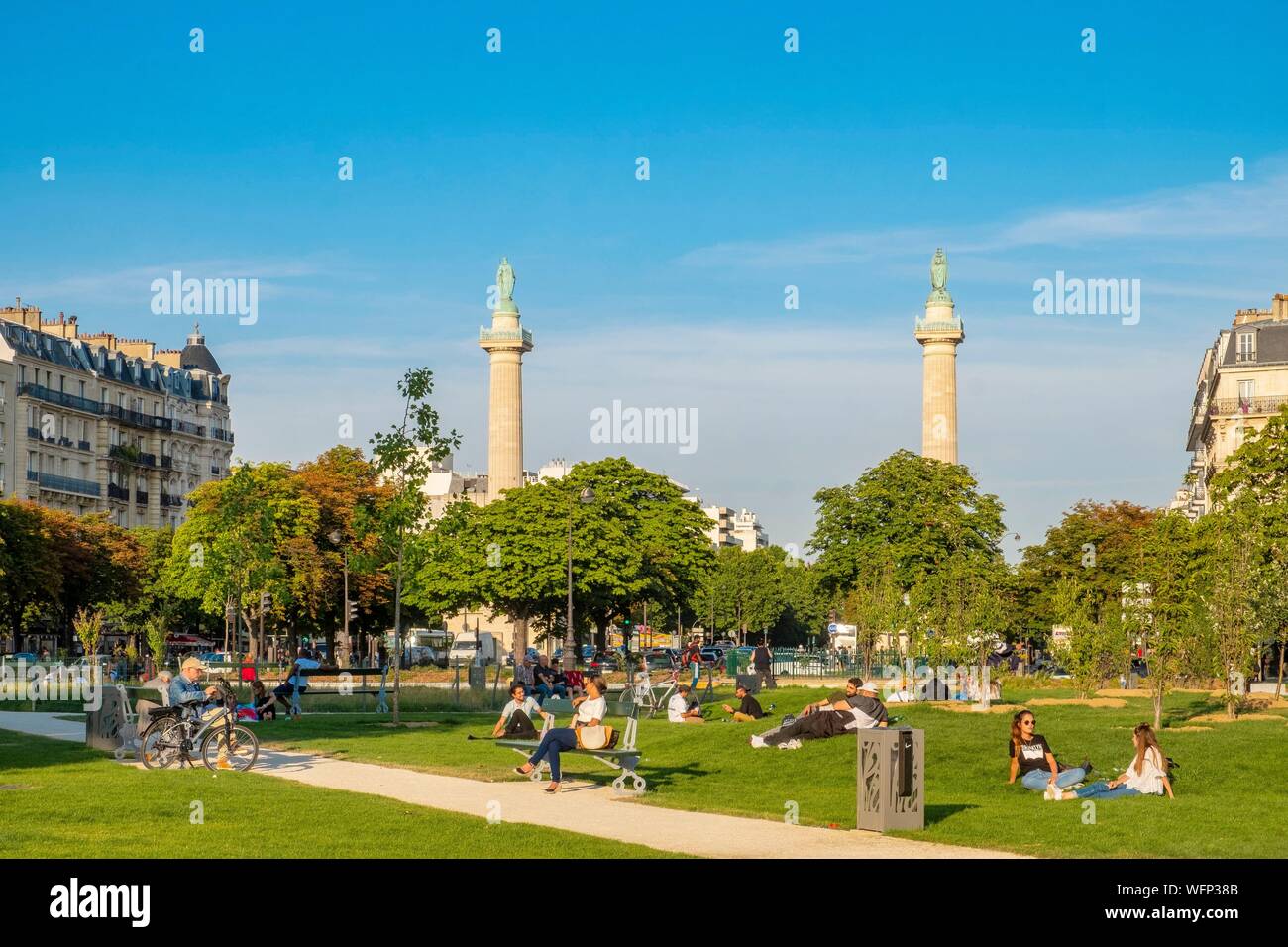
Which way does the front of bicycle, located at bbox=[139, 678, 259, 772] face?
to the viewer's right

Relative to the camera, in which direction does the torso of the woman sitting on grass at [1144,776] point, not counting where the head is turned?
to the viewer's left

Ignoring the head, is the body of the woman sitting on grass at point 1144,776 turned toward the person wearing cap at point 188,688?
yes

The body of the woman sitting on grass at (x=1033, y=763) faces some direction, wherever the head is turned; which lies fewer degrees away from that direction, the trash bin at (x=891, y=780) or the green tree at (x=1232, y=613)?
the trash bin

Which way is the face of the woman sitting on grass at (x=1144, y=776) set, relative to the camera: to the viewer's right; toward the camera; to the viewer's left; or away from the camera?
to the viewer's left

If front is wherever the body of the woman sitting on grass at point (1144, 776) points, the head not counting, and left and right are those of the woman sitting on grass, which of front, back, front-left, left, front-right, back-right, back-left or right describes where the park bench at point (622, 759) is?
front

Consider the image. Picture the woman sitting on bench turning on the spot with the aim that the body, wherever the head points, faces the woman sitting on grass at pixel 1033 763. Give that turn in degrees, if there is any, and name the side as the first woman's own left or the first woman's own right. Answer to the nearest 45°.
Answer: approximately 135° to the first woman's own left

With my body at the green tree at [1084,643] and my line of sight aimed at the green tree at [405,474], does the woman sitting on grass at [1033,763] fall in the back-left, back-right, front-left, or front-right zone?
front-left

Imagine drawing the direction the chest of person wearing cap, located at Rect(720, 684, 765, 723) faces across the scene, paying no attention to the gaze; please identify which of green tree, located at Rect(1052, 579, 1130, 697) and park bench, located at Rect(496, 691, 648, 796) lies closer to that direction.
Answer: the park bench

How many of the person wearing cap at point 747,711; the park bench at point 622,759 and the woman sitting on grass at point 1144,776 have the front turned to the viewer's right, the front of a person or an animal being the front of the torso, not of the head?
0

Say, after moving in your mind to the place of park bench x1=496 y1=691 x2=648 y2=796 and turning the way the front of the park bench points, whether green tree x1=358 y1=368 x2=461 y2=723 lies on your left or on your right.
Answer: on your right

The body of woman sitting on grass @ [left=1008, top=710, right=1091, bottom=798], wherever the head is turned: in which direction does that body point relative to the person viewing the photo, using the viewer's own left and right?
facing the viewer and to the right of the viewer

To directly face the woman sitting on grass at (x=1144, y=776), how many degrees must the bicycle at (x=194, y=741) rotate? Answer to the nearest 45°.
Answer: approximately 45° to its right

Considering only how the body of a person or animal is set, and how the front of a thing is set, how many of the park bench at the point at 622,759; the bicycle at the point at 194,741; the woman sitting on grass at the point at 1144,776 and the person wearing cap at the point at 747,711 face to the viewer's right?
1

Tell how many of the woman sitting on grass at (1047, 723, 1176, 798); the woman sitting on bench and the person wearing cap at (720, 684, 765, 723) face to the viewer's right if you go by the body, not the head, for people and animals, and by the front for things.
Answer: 0

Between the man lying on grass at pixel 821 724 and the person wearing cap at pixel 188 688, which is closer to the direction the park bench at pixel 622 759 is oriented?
the person wearing cap
